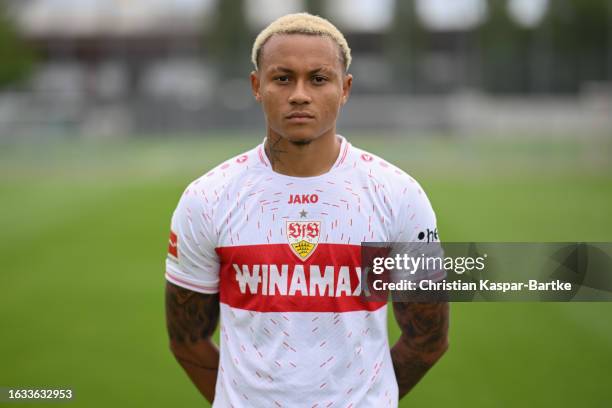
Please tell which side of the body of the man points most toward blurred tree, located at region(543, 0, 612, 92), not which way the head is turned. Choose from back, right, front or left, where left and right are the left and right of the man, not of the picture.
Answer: back

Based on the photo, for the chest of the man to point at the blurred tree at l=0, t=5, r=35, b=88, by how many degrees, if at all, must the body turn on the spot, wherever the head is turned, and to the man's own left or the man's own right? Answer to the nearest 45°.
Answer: approximately 180°

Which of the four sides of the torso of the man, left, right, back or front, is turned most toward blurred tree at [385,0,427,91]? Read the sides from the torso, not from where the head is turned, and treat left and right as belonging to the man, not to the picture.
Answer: back

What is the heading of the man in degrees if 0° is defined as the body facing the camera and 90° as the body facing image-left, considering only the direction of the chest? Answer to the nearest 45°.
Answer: approximately 0°

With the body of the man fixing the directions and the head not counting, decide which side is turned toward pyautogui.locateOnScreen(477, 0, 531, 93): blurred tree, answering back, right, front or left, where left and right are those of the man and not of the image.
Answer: back

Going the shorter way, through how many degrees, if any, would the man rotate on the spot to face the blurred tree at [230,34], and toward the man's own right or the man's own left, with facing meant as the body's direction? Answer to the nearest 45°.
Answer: approximately 180°
